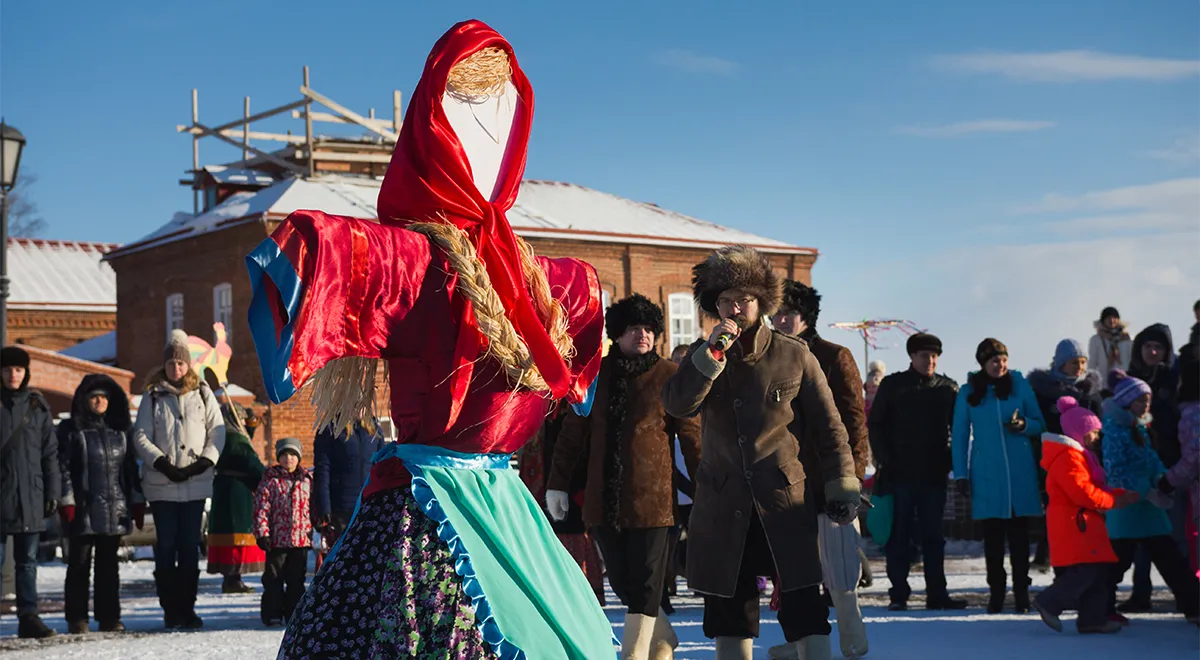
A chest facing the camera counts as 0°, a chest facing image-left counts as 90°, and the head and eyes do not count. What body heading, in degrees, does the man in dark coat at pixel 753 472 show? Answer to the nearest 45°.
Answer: approximately 0°

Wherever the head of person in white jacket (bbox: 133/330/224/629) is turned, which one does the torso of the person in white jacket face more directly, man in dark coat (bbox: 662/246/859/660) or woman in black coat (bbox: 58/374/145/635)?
the man in dark coat

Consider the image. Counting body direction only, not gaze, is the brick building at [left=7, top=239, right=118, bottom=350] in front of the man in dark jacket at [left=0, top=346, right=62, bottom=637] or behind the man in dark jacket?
behind

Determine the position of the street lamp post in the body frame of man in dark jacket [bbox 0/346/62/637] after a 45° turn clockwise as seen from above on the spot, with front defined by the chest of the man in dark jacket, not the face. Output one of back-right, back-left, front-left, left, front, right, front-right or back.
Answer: back-right

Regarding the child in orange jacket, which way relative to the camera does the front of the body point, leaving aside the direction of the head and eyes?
to the viewer's right

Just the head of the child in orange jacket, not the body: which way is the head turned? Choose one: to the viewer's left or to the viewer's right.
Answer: to the viewer's right

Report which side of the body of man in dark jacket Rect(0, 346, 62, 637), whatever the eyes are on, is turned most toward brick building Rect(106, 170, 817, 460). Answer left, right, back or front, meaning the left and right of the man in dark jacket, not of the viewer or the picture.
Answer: back
